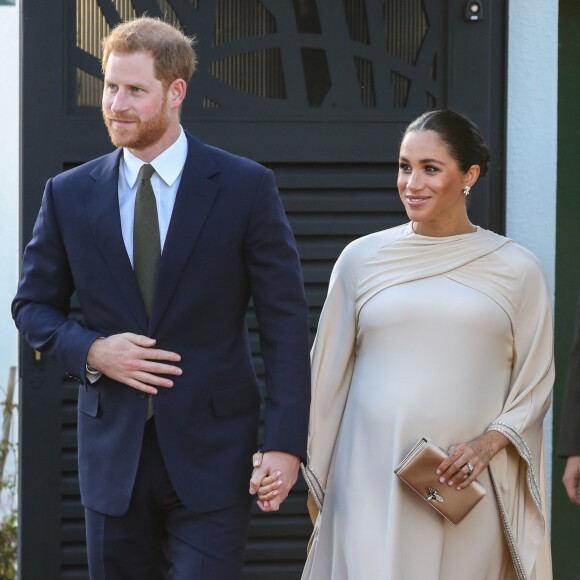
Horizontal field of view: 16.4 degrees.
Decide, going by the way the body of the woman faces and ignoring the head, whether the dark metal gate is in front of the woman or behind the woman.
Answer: behind

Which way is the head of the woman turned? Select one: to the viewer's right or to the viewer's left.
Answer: to the viewer's left

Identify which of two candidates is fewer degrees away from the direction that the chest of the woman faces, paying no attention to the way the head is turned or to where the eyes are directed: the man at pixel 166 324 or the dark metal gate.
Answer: the man

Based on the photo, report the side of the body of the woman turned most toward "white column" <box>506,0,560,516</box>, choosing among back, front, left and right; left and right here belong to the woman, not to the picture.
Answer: back

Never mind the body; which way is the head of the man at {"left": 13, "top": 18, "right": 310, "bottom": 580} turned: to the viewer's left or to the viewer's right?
to the viewer's left

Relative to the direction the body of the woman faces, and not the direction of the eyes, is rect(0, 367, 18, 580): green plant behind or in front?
behind

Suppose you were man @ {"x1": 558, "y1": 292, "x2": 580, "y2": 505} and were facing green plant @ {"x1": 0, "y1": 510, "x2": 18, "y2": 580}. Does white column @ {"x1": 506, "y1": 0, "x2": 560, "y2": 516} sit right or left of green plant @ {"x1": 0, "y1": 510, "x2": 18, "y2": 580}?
right

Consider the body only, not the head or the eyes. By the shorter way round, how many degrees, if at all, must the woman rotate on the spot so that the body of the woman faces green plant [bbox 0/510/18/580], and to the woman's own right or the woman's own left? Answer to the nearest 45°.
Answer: approximately 135° to the woman's own right
